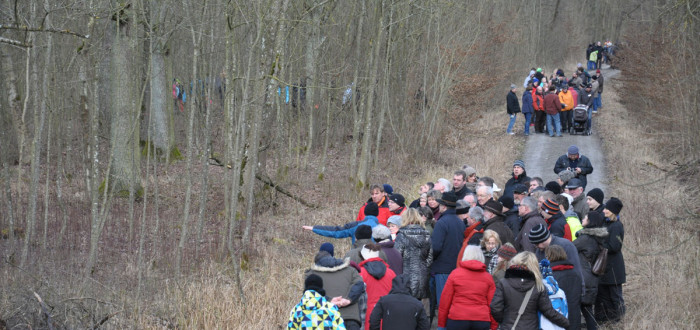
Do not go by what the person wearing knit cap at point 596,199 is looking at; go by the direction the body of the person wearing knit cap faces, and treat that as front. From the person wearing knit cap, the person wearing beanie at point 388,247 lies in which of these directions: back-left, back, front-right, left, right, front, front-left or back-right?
front-left

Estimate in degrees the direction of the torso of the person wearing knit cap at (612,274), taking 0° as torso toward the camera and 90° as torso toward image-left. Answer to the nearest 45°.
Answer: approximately 90°

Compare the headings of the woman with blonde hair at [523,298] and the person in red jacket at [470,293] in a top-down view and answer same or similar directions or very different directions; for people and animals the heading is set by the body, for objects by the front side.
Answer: same or similar directions

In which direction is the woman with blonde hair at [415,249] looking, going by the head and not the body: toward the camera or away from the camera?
away from the camera

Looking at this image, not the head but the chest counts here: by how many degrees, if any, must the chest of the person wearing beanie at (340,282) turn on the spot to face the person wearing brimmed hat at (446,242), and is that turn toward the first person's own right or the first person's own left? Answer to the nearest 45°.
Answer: approximately 45° to the first person's own right

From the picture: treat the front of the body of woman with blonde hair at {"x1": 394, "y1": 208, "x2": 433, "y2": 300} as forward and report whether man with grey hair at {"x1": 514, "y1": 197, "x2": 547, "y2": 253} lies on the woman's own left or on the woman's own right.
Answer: on the woman's own right

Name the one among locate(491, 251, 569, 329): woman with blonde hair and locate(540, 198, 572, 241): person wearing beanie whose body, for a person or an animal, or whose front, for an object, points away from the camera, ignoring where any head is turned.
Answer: the woman with blonde hair

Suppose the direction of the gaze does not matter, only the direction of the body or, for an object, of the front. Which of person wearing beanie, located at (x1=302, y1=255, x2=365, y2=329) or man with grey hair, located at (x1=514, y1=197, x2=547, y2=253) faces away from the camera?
the person wearing beanie

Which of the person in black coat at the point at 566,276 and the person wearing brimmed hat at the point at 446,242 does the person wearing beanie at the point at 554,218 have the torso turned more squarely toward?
the person wearing brimmed hat

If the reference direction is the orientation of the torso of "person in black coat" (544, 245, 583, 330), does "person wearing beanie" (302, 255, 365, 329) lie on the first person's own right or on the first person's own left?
on the first person's own left

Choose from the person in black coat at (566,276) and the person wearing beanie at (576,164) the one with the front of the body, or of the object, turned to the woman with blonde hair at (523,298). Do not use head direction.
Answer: the person wearing beanie

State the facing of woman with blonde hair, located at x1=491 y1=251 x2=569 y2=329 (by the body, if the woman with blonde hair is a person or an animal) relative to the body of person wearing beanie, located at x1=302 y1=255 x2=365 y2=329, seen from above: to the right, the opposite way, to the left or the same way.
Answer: the same way

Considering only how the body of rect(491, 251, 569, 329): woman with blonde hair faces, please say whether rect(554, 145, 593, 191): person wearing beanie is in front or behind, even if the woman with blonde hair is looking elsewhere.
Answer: in front

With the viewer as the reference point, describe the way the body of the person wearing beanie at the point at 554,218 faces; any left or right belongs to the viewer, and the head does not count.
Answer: facing to the left of the viewer

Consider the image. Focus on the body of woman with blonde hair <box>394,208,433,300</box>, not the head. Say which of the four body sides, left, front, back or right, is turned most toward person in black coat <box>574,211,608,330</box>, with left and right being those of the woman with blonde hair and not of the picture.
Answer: right

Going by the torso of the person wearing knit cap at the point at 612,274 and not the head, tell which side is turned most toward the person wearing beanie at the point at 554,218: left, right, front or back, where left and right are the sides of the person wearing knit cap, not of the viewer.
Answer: front

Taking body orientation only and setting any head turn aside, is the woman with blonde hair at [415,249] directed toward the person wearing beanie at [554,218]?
no

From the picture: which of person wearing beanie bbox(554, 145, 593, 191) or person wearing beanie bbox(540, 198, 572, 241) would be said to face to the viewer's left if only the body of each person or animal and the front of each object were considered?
person wearing beanie bbox(540, 198, 572, 241)

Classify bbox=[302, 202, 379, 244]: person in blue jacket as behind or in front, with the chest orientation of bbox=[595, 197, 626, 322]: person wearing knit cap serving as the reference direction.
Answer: in front

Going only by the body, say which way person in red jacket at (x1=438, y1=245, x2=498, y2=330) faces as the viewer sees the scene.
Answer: away from the camera

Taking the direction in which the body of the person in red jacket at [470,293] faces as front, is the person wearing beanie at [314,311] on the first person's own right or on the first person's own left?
on the first person's own left
